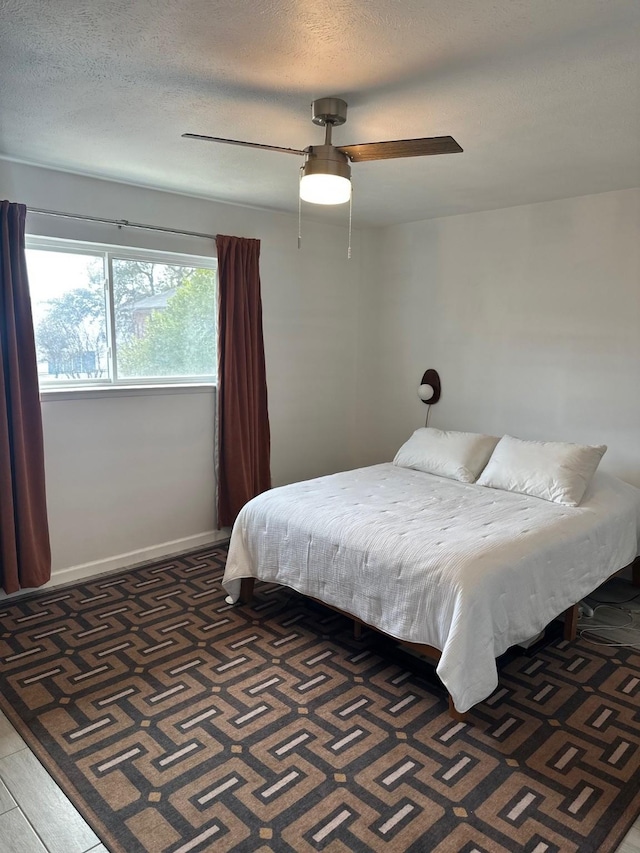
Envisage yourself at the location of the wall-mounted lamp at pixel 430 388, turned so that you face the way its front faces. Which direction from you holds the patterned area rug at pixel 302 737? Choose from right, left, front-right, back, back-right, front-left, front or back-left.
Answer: front-left

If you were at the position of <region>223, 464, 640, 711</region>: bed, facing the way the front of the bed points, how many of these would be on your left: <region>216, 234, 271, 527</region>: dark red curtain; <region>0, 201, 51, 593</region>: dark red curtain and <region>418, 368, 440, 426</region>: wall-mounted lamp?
0

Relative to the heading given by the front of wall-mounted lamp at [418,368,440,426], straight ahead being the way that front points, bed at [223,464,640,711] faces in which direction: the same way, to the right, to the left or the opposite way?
the same way

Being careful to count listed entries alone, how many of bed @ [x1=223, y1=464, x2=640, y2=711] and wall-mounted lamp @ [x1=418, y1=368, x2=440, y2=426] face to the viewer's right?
0

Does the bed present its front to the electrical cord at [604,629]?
no

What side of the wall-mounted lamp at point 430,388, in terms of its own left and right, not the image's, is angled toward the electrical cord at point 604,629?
left

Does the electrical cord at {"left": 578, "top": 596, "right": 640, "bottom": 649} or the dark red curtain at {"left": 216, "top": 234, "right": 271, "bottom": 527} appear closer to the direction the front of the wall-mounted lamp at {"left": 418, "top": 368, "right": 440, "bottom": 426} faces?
the dark red curtain

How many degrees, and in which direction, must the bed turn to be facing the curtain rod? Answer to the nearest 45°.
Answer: approximately 45° to its right

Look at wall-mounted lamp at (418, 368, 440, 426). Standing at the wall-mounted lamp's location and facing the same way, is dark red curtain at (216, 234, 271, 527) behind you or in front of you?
in front

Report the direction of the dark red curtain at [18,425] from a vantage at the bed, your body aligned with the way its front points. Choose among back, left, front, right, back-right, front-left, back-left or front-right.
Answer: front-right

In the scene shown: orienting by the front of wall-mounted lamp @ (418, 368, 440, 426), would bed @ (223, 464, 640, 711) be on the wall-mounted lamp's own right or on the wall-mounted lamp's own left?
on the wall-mounted lamp's own left

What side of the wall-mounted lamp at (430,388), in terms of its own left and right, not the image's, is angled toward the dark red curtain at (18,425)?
front

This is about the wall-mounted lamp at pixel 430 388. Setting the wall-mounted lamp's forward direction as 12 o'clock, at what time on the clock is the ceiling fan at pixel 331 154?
The ceiling fan is roughly at 11 o'clock from the wall-mounted lamp.

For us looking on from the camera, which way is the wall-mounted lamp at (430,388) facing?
facing the viewer and to the left of the viewer

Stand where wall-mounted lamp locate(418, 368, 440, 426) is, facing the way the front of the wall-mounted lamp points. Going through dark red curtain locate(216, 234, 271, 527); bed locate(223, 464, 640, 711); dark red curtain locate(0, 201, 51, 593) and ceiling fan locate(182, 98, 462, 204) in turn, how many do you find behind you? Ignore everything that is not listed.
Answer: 0

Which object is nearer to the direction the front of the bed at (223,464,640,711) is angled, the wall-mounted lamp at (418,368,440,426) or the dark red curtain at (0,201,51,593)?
the dark red curtain
